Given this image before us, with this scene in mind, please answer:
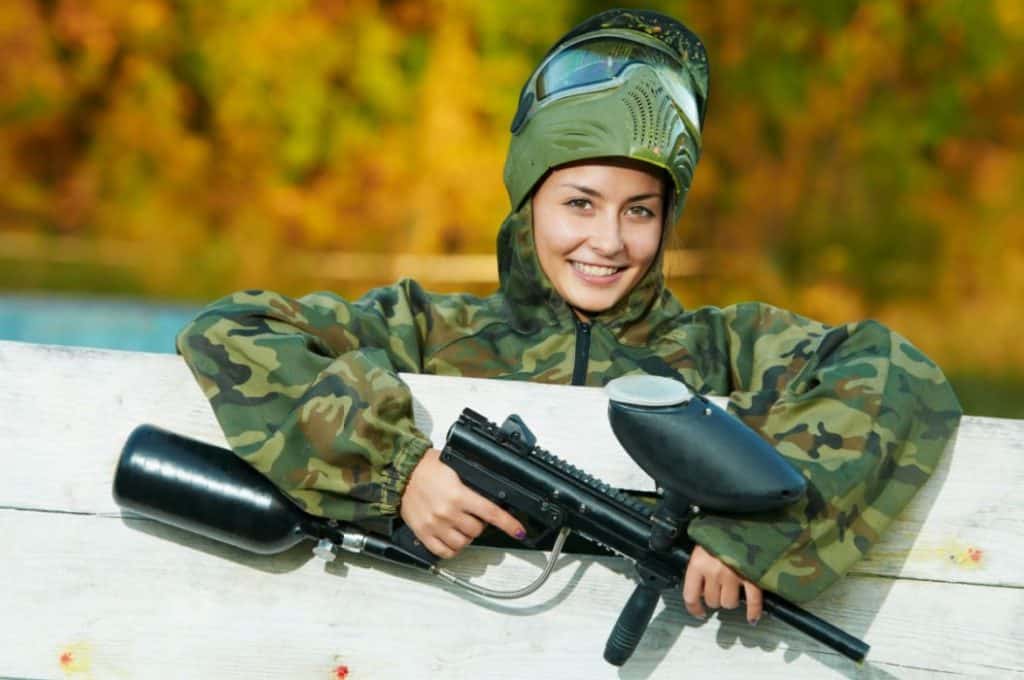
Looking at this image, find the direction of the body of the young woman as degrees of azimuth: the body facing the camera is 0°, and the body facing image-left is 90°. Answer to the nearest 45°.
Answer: approximately 0°
